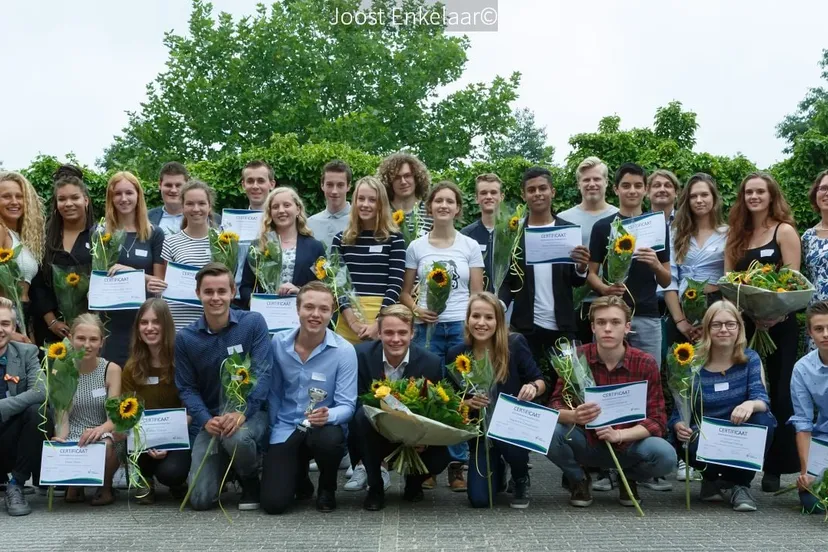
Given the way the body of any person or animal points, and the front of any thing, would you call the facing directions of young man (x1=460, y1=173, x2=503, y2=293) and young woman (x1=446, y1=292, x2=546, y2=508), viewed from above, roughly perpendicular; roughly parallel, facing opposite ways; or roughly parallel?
roughly parallel

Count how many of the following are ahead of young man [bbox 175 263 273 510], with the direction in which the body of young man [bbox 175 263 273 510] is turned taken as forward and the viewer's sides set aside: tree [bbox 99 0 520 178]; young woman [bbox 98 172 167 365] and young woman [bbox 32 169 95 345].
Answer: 0

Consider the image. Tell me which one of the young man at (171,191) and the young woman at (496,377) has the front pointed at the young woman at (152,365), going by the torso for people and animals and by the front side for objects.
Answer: the young man

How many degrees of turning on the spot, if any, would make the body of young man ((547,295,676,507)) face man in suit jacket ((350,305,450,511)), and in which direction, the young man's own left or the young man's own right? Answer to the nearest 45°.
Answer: approximately 90° to the young man's own right

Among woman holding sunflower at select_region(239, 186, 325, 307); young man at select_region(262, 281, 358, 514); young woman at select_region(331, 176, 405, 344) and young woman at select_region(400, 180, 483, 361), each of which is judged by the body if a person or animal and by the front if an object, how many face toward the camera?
4

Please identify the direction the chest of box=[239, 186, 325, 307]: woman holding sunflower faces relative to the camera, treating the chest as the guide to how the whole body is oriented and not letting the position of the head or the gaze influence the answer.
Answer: toward the camera

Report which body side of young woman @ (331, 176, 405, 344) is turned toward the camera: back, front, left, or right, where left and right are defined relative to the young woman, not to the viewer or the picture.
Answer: front

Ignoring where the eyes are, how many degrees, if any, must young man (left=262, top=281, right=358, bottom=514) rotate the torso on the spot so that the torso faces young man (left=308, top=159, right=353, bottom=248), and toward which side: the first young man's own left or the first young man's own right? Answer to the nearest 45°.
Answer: approximately 180°

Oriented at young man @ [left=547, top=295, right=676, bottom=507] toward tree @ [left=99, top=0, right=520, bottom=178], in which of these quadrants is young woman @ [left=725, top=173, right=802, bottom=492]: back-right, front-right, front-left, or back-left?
front-right

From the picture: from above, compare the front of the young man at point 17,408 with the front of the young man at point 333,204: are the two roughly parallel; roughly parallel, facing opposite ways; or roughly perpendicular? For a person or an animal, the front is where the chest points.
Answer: roughly parallel

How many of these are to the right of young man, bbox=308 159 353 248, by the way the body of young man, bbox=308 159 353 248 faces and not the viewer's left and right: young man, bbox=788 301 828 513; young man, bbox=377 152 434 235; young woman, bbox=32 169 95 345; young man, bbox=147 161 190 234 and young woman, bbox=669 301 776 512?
2

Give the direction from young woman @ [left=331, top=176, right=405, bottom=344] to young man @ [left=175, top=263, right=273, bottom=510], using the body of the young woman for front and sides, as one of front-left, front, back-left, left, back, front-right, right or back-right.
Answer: front-right

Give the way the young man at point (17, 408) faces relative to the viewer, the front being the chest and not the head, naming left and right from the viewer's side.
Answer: facing the viewer

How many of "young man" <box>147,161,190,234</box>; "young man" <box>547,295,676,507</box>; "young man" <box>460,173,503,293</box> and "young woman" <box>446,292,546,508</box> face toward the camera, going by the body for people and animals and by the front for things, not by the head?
4
